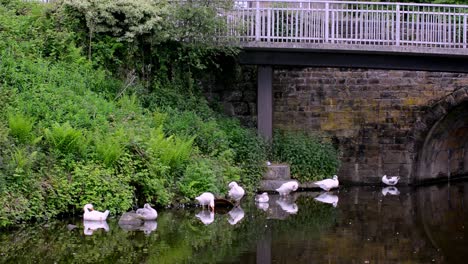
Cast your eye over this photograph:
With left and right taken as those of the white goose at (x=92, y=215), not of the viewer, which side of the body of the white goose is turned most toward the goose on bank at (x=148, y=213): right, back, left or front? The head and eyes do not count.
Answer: back

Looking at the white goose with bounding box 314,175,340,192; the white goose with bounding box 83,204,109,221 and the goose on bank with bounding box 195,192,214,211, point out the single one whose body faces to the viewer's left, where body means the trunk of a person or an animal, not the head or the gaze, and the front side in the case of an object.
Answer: the white goose with bounding box 83,204,109,221

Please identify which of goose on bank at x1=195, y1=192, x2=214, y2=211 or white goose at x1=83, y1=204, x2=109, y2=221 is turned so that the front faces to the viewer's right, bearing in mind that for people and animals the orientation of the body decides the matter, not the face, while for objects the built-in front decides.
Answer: the goose on bank

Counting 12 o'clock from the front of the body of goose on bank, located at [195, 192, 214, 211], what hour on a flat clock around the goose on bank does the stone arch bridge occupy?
The stone arch bridge is roughly at 10 o'clock from the goose on bank.

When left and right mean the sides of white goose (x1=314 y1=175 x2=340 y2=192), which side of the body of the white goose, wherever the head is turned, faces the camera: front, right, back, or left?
right

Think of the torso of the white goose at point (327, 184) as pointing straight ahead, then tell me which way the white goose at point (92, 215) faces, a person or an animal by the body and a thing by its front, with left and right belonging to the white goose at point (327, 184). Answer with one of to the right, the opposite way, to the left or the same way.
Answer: the opposite way

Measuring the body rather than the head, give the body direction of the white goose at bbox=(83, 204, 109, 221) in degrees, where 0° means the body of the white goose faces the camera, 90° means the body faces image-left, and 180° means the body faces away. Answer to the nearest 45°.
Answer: approximately 90°

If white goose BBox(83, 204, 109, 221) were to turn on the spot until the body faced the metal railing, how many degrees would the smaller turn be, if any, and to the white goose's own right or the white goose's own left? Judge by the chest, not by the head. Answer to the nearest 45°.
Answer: approximately 135° to the white goose's own right

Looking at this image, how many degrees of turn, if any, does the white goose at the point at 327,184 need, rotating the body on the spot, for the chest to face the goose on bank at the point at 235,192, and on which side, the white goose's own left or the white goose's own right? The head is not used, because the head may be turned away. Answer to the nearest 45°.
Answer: approximately 135° to the white goose's own right

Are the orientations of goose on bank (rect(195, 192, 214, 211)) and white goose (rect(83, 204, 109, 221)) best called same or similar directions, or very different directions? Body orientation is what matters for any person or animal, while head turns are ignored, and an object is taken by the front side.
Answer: very different directions
